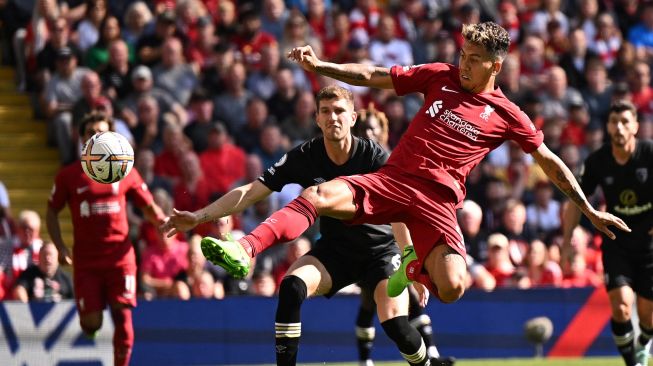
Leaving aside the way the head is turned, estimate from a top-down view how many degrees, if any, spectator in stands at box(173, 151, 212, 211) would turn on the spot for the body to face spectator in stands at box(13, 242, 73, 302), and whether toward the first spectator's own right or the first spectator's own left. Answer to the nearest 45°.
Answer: approximately 45° to the first spectator's own right

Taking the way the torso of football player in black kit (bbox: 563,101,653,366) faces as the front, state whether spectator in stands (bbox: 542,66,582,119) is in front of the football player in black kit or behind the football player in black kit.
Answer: behind

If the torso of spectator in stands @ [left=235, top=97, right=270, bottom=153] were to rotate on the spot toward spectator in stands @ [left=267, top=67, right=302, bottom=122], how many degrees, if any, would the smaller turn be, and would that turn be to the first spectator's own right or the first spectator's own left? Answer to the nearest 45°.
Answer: approximately 135° to the first spectator's own left
